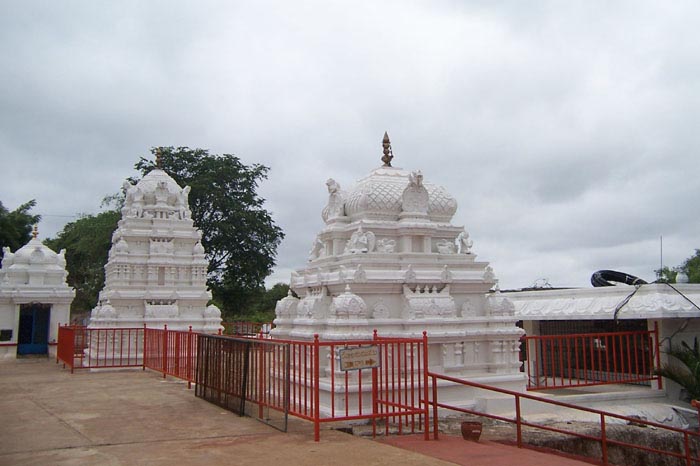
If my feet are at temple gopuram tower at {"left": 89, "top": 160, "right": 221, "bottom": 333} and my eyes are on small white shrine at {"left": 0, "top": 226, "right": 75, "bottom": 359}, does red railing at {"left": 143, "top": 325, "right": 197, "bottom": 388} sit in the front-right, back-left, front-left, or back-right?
back-left

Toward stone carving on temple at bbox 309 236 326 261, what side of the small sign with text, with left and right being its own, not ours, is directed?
back

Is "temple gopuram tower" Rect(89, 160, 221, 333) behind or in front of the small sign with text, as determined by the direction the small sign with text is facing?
behind

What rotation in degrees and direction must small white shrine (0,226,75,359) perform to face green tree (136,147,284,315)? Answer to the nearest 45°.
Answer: approximately 135° to its left

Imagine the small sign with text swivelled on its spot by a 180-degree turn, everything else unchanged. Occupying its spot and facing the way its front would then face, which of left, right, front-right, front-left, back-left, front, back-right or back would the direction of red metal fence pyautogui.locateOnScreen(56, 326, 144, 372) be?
front-left

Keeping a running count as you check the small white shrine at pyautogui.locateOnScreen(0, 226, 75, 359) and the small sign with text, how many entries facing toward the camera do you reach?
2

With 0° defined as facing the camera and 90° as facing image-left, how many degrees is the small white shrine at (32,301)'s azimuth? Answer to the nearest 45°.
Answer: approximately 0°

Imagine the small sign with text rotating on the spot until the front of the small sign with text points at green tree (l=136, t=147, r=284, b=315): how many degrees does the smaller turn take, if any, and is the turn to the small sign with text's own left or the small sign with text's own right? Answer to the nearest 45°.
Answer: approximately 180°

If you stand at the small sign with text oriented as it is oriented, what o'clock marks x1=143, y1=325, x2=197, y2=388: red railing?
The red railing is roughly at 5 o'clock from the small sign with text.

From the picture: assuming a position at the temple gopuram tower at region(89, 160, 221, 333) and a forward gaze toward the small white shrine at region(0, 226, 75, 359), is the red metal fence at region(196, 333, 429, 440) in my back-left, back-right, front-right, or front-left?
back-left
